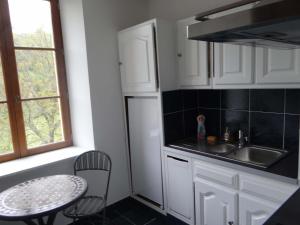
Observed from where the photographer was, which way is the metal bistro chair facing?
facing the viewer and to the left of the viewer

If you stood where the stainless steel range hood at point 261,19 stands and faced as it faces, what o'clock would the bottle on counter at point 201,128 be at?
The bottle on counter is roughly at 4 o'clock from the stainless steel range hood.

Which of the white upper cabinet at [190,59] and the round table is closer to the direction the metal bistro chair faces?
the round table

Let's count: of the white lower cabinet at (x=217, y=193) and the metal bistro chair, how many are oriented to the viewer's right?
0

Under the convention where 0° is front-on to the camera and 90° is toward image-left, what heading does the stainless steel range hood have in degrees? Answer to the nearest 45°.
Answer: approximately 45°

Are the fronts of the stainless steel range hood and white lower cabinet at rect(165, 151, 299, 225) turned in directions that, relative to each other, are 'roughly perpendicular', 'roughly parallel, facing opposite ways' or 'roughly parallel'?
roughly parallel
